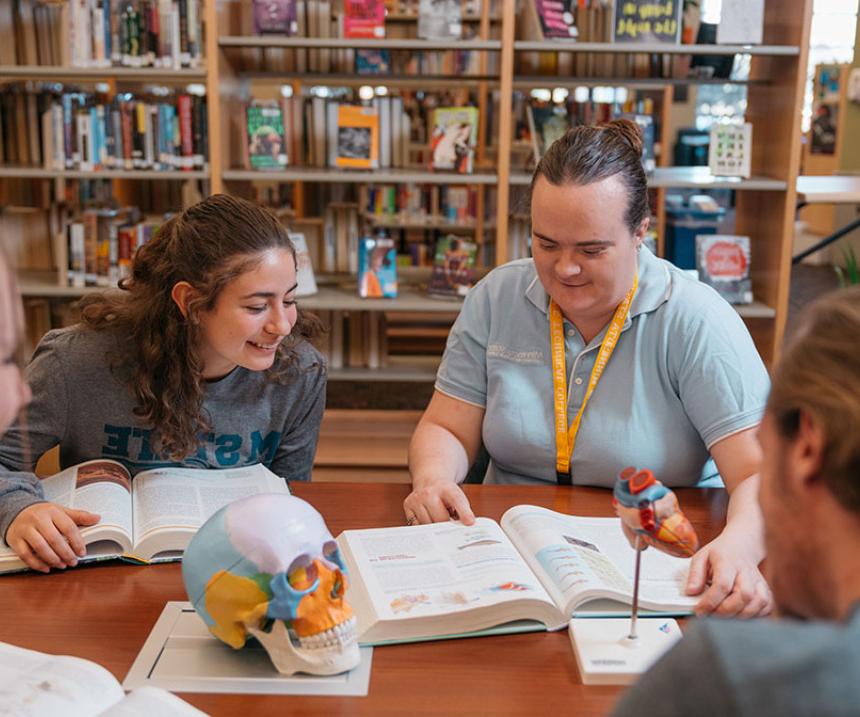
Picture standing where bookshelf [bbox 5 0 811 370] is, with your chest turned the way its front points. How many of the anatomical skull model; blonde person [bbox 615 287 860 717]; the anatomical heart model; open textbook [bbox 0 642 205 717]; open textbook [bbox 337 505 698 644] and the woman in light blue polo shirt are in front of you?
6

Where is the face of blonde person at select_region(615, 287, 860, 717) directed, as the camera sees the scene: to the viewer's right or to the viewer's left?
to the viewer's left

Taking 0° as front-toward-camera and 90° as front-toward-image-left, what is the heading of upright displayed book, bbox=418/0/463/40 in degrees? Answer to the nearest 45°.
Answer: approximately 0°

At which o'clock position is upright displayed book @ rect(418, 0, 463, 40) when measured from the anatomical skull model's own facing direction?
The upright displayed book is roughly at 8 o'clock from the anatomical skull model.

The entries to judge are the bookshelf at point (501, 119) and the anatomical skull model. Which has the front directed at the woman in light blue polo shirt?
the bookshelf

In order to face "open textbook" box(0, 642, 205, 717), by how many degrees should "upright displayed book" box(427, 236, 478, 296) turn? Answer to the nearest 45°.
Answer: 0° — it already faces it

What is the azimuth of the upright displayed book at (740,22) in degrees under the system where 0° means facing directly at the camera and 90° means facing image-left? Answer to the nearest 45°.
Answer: approximately 0°

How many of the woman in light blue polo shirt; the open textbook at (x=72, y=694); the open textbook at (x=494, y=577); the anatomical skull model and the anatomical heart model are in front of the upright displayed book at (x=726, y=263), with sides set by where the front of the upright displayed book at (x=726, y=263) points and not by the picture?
5

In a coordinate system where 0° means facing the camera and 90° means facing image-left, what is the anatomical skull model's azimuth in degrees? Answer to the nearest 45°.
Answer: approximately 315°

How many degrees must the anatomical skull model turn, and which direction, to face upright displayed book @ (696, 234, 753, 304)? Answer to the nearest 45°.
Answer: approximately 90° to its left

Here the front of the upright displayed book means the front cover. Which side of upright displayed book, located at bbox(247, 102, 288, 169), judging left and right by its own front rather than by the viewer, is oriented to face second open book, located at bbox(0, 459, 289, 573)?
front
